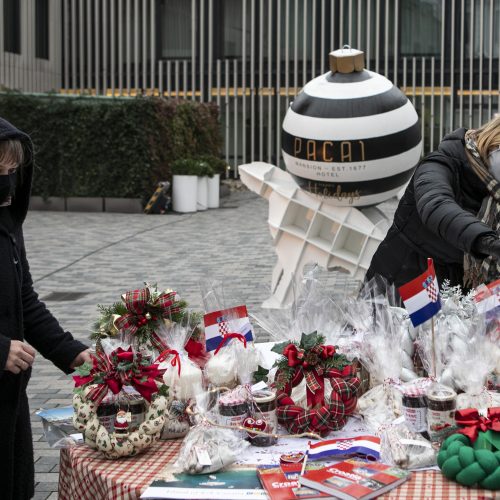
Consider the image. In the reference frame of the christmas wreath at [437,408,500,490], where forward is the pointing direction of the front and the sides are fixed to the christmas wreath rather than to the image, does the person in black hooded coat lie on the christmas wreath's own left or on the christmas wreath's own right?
on the christmas wreath's own right

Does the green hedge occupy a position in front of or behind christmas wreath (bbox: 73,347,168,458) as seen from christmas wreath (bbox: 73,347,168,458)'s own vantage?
behind

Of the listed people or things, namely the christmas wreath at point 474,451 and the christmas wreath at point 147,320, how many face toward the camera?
2

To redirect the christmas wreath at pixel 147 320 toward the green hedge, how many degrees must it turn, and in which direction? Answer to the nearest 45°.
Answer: approximately 180°

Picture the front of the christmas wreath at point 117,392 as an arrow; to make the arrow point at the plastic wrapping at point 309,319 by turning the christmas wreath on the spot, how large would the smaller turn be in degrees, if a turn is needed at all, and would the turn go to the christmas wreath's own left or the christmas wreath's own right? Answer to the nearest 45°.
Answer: approximately 135° to the christmas wreath's own left
